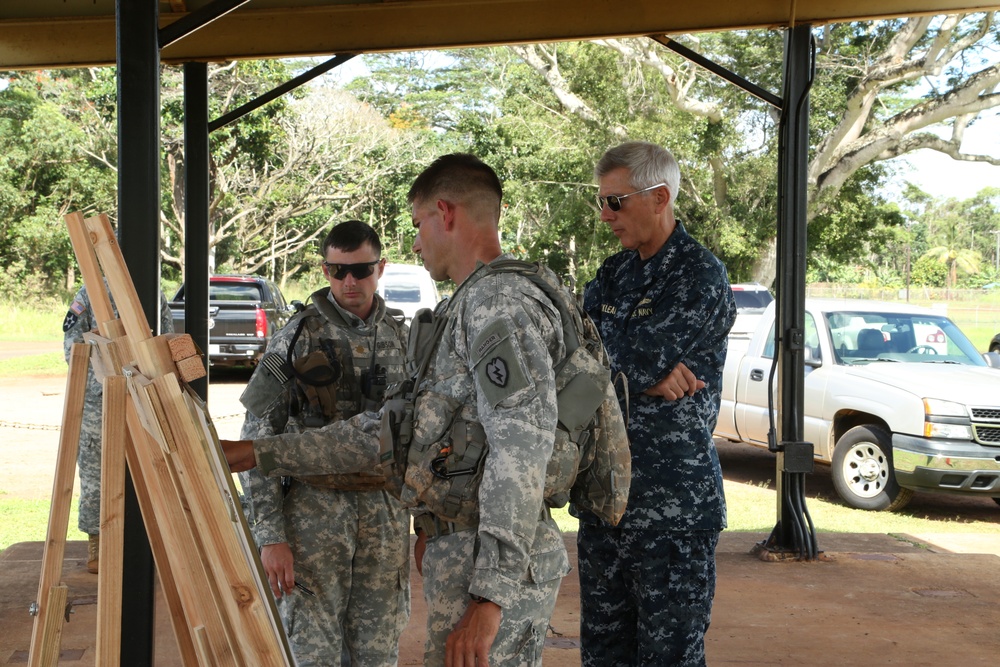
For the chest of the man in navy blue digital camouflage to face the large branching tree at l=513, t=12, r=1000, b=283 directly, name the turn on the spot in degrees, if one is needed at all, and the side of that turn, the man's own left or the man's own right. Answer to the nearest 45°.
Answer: approximately 135° to the man's own right

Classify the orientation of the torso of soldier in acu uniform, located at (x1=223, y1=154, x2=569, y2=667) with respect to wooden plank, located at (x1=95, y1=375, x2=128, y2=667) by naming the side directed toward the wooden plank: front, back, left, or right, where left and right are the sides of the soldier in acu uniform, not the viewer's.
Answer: front

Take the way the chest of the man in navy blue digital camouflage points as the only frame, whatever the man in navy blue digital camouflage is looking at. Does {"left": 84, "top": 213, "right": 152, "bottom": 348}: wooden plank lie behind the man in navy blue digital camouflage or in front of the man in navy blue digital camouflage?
in front

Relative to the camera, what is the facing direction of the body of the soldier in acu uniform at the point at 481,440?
to the viewer's left

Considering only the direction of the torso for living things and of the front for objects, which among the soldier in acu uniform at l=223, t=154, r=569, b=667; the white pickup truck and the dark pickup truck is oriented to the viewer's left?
the soldier in acu uniform

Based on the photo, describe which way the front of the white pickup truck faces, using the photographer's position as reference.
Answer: facing the viewer and to the right of the viewer

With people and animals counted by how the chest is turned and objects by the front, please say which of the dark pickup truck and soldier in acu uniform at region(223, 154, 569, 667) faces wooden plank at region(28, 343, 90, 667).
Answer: the soldier in acu uniform

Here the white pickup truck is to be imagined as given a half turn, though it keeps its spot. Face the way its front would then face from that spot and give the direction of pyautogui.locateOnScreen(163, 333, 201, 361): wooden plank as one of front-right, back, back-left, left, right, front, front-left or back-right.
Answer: back-left

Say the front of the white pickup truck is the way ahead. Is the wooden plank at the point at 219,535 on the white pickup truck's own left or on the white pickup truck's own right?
on the white pickup truck's own right

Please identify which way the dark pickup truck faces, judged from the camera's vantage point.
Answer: facing away from the viewer and to the right of the viewer

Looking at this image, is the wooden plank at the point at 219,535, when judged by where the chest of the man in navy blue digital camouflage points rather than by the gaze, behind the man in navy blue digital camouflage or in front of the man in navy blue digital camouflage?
in front

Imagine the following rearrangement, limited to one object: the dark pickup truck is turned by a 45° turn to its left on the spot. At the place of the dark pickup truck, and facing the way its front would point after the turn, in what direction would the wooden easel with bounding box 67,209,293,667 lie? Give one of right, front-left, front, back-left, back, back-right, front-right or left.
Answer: back

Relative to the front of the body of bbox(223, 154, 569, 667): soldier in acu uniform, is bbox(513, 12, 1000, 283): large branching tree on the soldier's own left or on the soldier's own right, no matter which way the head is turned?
on the soldier's own right

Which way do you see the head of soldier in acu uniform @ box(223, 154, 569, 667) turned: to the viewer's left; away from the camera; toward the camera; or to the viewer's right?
to the viewer's left

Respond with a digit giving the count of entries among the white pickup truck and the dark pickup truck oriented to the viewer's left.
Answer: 0

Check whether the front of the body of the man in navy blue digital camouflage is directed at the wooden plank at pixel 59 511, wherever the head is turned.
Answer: yes

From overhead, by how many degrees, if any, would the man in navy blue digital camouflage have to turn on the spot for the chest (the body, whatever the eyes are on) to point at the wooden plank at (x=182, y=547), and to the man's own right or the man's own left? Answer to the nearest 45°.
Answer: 0° — they already face it

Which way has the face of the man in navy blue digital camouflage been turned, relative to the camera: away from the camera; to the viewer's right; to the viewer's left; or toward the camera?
to the viewer's left

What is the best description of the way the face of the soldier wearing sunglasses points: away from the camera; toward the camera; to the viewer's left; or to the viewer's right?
toward the camera

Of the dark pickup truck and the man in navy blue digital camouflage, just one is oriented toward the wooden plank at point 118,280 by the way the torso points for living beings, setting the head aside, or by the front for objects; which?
the man in navy blue digital camouflage
